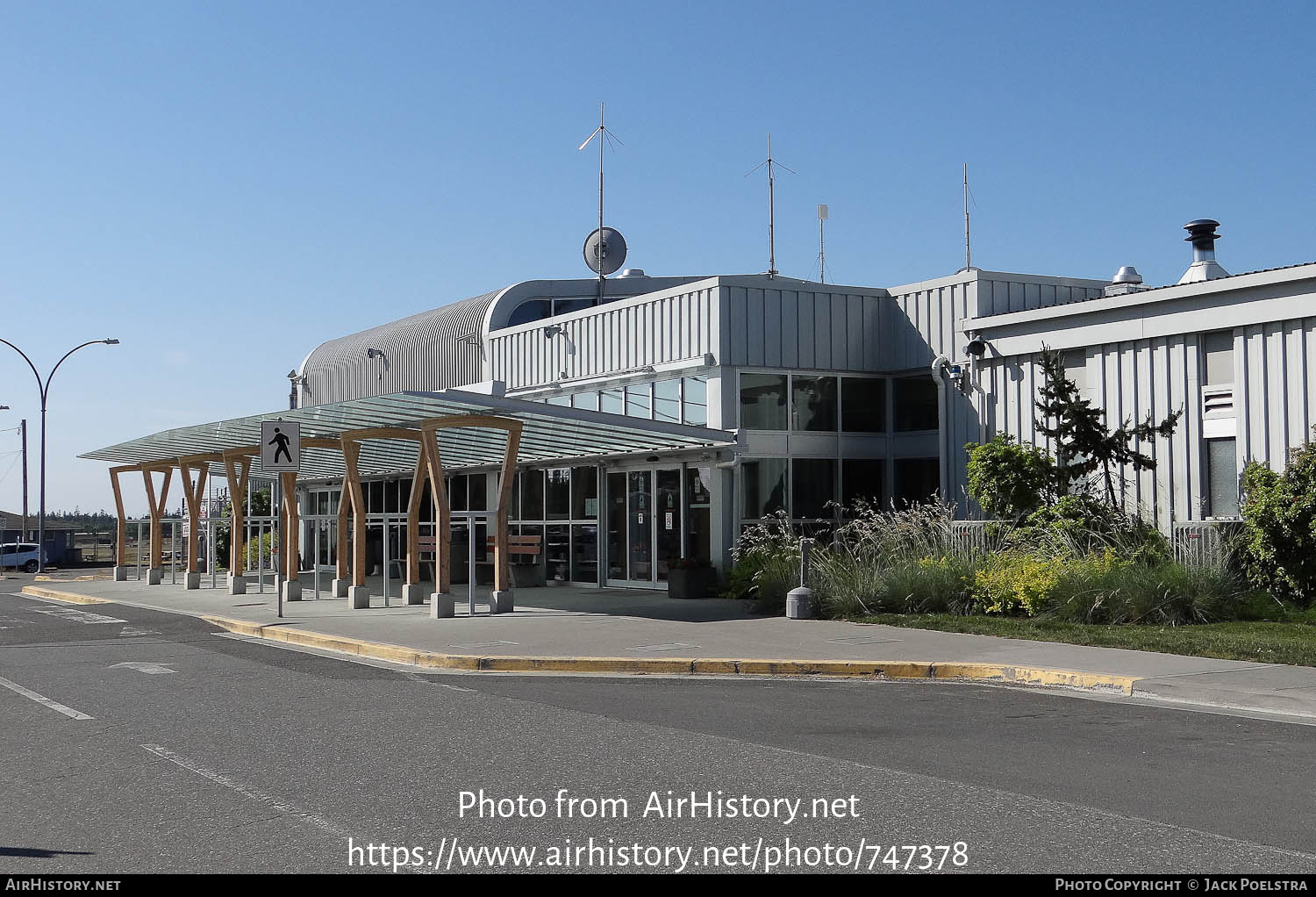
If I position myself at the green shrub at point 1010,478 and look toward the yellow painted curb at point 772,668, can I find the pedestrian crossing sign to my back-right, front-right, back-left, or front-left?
front-right

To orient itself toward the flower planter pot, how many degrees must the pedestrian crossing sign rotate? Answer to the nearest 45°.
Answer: approximately 90° to its left

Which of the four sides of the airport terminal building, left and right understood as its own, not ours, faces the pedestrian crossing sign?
front

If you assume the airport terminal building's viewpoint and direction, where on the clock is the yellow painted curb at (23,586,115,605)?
The yellow painted curb is roughly at 2 o'clock from the airport terminal building.

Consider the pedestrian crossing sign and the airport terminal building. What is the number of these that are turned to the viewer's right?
0

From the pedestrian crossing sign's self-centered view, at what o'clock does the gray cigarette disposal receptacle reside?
The gray cigarette disposal receptacle is roughly at 10 o'clock from the pedestrian crossing sign.

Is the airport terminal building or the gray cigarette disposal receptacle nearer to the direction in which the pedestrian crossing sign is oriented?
the gray cigarette disposal receptacle

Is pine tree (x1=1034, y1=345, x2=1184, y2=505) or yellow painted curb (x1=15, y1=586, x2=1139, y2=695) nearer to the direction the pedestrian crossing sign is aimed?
the yellow painted curb

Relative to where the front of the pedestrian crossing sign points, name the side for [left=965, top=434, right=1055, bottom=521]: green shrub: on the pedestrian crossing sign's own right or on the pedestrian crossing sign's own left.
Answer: on the pedestrian crossing sign's own left

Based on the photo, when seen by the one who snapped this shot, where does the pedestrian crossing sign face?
facing the viewer

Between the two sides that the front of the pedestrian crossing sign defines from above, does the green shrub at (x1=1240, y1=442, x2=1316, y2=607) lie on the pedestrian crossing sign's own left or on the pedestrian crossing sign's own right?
on the pedestrian crossing sign's own left
